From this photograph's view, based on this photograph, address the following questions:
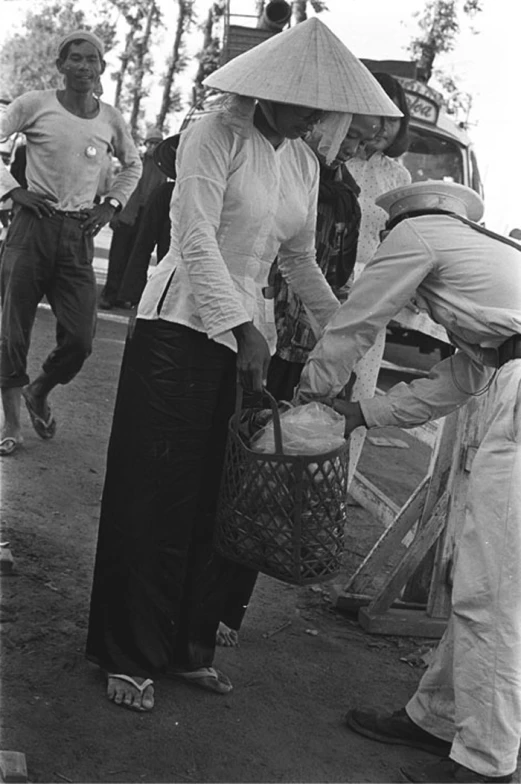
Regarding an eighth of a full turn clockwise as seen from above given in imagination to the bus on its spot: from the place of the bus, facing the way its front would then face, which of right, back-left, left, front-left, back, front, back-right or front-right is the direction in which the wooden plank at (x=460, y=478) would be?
front

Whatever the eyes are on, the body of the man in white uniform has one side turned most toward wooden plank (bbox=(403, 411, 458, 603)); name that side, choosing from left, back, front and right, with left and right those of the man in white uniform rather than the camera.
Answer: right

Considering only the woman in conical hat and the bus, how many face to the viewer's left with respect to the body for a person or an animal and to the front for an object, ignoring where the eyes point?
0

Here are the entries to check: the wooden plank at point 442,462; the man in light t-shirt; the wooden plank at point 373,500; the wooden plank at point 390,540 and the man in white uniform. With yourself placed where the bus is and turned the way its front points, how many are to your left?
0

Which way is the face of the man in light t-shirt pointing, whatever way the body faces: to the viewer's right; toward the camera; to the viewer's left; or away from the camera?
toward the camera

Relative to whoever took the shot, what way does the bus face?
facing the viewer and to the right of the viewer

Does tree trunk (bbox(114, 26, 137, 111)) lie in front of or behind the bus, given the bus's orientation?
behind

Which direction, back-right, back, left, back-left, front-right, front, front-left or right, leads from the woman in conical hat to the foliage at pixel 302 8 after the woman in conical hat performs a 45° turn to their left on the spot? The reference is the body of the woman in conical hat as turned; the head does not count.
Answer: left

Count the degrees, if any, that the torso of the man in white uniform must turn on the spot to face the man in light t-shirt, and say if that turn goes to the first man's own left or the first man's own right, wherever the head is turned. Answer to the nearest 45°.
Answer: approximately 45° to the first man's own right

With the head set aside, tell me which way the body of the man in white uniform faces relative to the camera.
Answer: to the viewer's left

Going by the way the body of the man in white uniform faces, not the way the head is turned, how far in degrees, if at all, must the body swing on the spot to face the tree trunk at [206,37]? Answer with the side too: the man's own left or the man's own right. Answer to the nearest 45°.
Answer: approximately 90° to the man's own right

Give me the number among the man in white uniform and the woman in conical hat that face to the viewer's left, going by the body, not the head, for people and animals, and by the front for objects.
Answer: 1

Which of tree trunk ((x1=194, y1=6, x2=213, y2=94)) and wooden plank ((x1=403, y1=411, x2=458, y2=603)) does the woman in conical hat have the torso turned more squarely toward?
the wooden plank

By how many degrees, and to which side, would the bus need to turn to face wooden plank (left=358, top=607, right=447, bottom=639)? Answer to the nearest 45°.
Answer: approximately 45° to its right

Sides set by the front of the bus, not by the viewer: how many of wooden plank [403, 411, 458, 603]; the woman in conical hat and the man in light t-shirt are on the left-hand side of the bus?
0

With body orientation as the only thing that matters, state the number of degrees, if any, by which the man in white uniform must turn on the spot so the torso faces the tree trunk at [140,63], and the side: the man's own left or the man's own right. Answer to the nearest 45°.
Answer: approximately 90° to the man's own right
